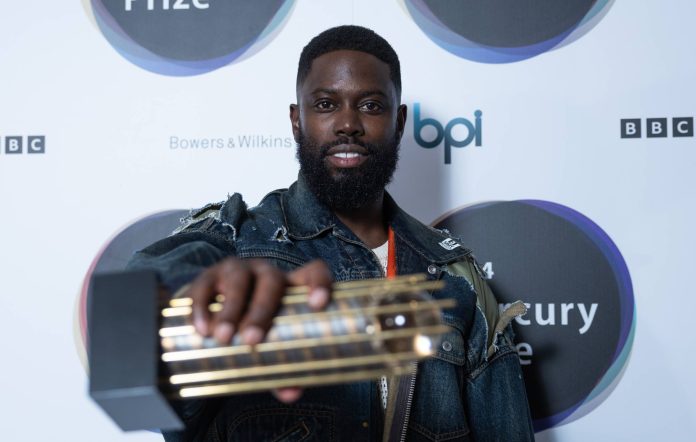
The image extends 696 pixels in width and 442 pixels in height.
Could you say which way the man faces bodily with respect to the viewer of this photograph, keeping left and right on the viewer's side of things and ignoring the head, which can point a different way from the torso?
facing the viewer

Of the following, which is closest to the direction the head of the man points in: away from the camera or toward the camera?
toward the camera
